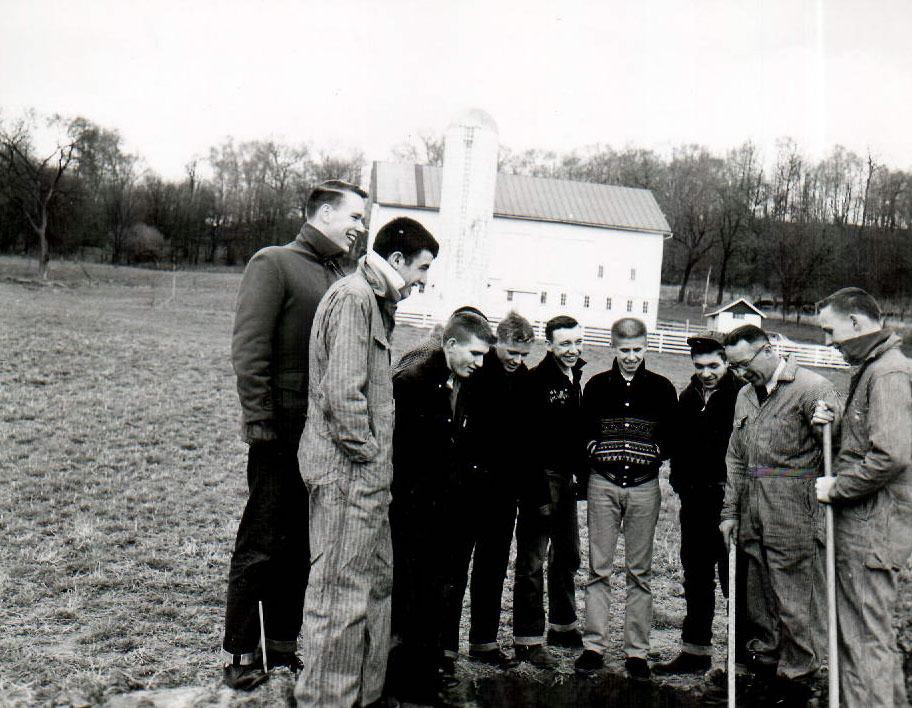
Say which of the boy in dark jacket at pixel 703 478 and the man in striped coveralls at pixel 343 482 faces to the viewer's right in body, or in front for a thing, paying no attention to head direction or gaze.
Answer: the man in striped coveralls

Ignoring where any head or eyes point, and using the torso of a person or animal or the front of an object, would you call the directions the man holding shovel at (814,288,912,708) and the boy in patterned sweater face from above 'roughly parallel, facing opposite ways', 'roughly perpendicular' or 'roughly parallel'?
roughly perpendicular

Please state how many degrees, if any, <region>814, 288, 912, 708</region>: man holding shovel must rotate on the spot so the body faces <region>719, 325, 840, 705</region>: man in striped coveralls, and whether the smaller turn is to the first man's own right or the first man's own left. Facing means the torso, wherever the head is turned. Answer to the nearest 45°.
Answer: approximately 45° to the first man's own right

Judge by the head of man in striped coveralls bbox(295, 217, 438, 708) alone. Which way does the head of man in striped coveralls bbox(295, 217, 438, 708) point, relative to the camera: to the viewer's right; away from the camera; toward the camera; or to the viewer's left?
to the viewer's right

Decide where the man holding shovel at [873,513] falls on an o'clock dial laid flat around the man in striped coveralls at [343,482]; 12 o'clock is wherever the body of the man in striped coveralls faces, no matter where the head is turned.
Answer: The man holding shovel is roughly at 12 o'clock from the man in striped coveralls.

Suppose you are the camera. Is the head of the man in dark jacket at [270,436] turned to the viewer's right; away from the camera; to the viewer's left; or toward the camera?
to the viewer's right

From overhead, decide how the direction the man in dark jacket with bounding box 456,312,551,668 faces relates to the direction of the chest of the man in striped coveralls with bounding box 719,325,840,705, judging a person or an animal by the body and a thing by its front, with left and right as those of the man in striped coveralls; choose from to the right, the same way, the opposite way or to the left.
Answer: to the left

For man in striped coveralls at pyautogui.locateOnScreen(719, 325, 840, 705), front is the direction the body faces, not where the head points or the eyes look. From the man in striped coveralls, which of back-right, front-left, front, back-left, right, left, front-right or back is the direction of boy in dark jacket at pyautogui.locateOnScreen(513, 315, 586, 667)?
front-right

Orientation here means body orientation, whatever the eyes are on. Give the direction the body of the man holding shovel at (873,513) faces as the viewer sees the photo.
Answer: to the viewer's left

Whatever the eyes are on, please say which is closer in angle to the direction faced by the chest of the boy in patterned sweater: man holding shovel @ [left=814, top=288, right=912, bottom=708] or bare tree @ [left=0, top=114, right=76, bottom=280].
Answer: the man holding shovel

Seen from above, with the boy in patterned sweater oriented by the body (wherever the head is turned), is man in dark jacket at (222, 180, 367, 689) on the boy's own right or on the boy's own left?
on the boy's own right

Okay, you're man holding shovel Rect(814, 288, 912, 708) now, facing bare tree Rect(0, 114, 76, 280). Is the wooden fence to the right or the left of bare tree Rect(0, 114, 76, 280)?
right

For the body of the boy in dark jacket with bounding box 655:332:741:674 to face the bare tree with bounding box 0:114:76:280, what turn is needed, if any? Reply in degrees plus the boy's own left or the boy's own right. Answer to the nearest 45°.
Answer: approximately 90° to the boy's own right

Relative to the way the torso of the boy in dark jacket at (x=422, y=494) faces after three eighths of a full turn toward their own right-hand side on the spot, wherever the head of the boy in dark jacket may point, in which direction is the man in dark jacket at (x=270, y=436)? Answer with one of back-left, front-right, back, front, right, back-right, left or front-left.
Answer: front

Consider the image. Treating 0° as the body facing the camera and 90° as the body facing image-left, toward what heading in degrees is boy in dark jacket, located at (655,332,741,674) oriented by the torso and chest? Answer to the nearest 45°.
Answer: approximately 45°
